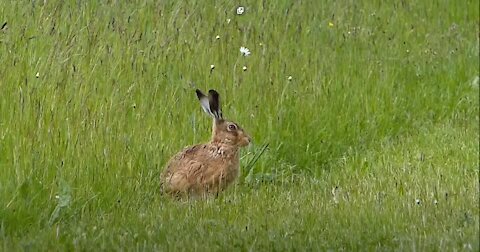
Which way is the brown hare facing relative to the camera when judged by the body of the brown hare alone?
to the viewer's right

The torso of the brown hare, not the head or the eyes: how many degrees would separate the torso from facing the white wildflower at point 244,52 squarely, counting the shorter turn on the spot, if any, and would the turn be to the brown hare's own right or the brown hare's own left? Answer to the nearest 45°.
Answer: approximately 90° to the brown hare's own left
